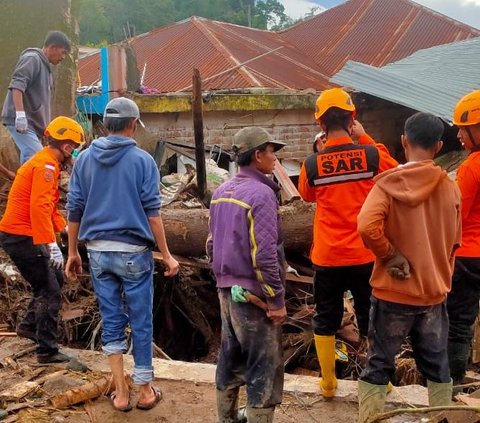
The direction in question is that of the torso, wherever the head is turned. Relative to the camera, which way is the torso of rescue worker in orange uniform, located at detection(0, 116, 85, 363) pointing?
to the viewer's right

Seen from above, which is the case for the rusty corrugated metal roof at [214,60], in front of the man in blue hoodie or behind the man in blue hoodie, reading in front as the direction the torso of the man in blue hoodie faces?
in front

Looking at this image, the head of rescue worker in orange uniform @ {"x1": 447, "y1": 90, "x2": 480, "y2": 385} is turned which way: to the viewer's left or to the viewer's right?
to the viewer's left

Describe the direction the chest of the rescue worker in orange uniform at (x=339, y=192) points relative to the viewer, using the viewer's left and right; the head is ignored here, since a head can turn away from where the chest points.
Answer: facing away from the viewer

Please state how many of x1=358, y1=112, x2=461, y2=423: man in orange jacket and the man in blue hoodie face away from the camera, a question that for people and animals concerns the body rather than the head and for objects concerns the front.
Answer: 2

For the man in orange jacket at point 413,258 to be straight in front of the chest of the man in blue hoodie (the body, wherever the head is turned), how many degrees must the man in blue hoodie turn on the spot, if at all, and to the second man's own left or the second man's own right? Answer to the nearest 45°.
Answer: approximately 135° to the second man's own right

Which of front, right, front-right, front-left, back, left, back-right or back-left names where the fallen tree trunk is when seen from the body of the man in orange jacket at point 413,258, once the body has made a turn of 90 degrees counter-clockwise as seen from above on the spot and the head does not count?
front-right

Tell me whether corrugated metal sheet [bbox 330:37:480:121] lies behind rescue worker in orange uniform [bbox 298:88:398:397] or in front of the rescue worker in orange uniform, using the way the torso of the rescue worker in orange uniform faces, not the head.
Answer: in front

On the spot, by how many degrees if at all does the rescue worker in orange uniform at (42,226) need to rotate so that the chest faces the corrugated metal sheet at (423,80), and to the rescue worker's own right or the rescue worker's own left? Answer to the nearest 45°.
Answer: approximately 45° to the rescue worker's own left

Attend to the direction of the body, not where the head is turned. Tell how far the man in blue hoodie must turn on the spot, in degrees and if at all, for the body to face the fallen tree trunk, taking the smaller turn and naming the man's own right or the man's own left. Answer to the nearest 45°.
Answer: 0° — they already face it

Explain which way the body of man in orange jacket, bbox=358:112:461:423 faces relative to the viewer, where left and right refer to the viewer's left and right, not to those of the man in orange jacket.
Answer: facing away from the viewer

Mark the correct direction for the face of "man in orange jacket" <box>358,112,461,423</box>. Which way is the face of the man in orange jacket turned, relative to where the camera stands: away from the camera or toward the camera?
away from the camera

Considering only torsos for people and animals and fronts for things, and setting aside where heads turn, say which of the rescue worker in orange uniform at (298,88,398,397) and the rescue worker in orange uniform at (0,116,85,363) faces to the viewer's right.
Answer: the rescue worker in orange uniform at (0,116,85,363)

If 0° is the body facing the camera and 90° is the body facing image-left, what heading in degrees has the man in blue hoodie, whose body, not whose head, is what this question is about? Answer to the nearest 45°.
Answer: approximately 180°

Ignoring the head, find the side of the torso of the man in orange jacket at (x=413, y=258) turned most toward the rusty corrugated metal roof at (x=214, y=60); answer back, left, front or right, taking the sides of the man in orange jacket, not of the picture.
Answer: front
